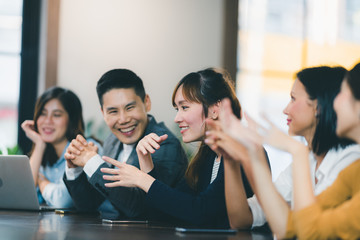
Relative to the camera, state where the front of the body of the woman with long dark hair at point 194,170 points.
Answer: to the viewer's left

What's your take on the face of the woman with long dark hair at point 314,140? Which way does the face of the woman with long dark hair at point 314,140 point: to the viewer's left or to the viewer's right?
to the viewer's left

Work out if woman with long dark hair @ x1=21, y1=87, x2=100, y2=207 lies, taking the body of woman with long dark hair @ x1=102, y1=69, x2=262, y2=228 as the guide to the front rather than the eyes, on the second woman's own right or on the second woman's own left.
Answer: on the second woman's own right

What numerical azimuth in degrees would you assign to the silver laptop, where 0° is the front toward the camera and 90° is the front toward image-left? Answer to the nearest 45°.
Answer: approximately 225°

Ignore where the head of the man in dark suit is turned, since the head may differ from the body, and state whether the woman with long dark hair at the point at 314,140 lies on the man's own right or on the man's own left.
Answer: on the man's own left

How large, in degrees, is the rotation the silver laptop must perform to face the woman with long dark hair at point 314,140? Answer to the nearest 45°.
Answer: approximately 90° to its right

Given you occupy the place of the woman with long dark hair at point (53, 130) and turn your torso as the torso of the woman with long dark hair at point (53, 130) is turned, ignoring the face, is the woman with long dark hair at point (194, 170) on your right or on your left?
on your left

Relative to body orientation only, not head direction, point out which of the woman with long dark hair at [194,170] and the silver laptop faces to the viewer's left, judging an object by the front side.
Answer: the woman with long dark hair

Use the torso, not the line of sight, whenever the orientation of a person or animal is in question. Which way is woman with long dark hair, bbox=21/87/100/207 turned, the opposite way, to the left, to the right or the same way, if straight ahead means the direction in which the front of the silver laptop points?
the opposite way
